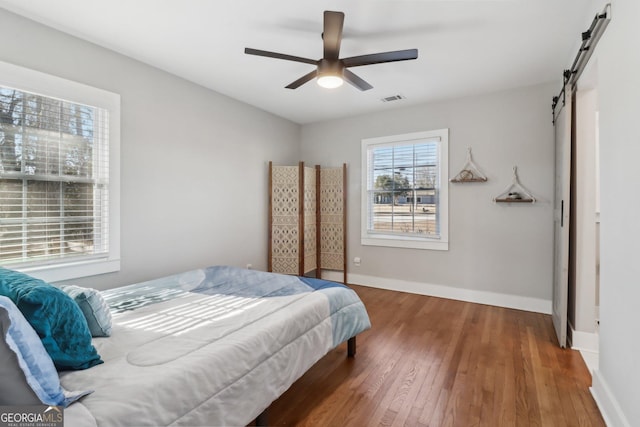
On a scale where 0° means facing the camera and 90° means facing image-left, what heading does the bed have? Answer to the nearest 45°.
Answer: approximately 225°

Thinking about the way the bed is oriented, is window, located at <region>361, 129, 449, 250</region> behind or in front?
in front

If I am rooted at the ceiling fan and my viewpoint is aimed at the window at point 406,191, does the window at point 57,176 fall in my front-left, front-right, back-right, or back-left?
back-left

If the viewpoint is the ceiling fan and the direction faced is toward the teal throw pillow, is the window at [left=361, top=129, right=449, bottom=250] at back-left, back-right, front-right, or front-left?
back-right

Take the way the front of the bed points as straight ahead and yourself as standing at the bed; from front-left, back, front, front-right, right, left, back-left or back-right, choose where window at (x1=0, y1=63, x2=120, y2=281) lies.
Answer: left
